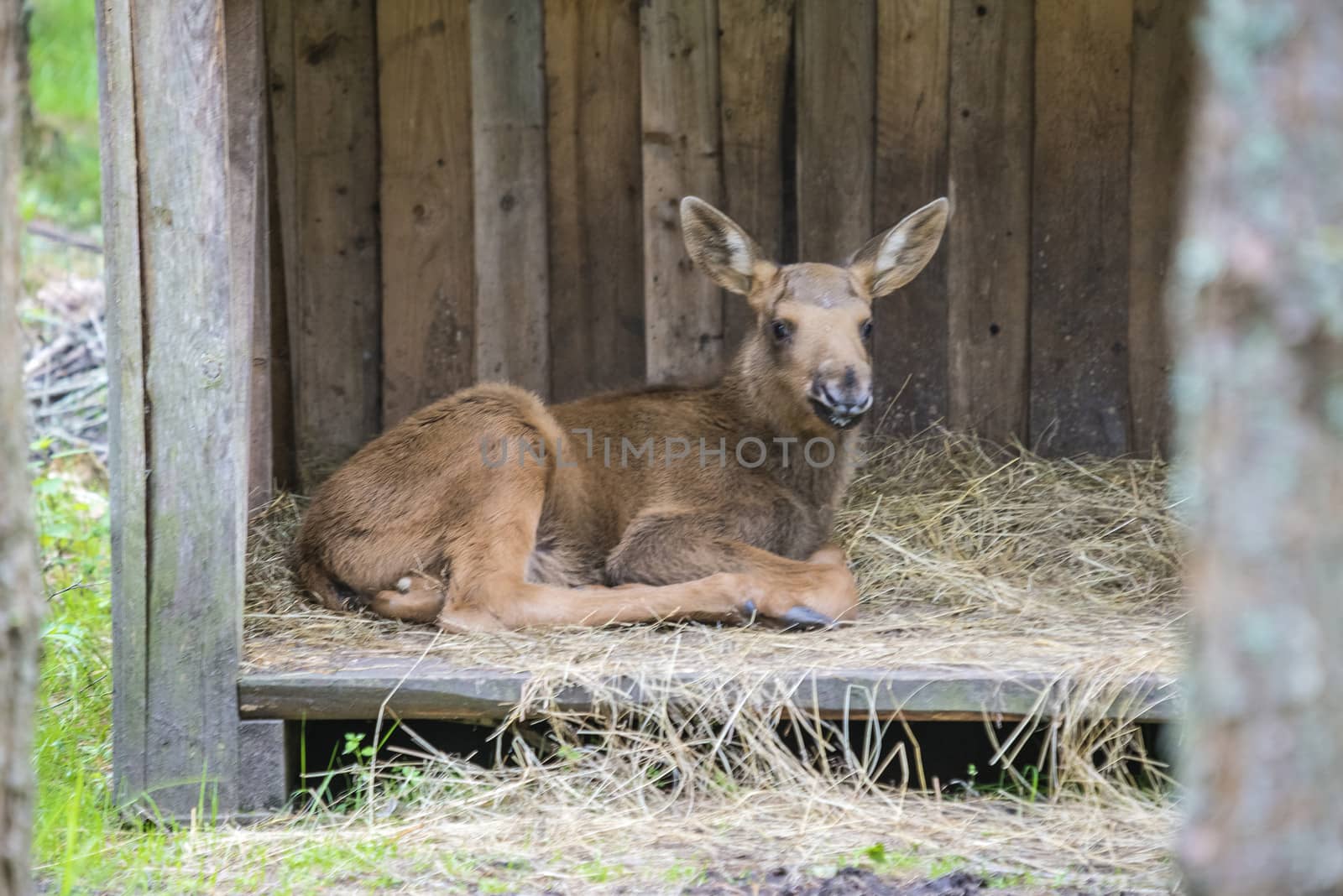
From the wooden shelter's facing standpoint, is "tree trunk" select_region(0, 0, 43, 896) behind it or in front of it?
in front

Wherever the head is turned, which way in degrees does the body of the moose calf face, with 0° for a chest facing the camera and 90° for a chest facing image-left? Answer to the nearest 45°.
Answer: approximately 270°
